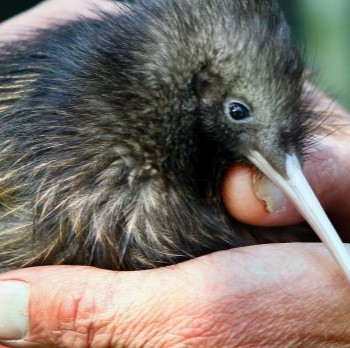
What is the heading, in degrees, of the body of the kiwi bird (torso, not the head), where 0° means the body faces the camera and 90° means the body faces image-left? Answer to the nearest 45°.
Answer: approximately 270°
